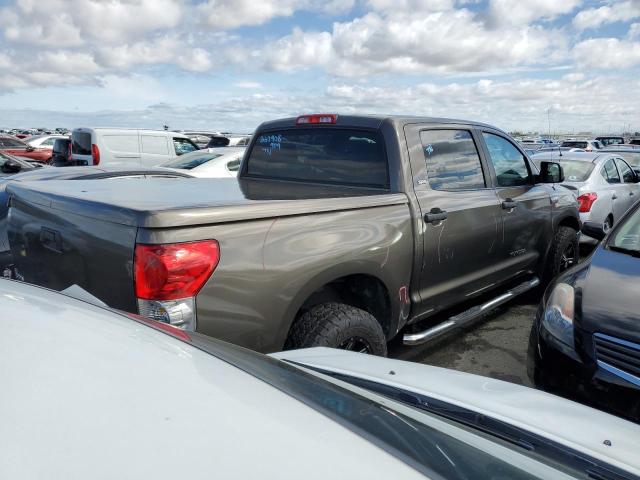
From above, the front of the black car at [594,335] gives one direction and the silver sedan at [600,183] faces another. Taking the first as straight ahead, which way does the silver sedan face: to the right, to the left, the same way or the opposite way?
the opposite way

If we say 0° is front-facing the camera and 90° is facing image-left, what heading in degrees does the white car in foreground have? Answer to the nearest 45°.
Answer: approximately 225°

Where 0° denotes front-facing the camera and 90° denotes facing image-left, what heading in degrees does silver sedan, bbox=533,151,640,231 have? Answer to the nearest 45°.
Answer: approximately 225°

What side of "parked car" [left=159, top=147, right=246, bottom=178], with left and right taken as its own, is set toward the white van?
left

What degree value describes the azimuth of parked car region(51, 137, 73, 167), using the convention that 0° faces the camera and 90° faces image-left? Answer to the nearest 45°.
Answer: approximately 225°

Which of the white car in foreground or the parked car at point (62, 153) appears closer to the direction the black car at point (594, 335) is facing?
the white car in foreground

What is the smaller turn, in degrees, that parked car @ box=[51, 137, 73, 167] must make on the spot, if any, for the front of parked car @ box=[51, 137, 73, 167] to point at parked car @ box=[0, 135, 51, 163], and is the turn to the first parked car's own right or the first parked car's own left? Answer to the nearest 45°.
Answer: approximately 45° to the first parked car's own left

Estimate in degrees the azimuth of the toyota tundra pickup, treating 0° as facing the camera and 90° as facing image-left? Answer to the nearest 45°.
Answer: approximately 225°

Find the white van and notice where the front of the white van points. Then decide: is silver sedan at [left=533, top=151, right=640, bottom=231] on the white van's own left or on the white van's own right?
on the white van's own right

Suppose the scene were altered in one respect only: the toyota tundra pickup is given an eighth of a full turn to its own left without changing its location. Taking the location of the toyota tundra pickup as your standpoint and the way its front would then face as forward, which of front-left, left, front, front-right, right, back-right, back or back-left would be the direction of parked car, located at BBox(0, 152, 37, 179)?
front-left
